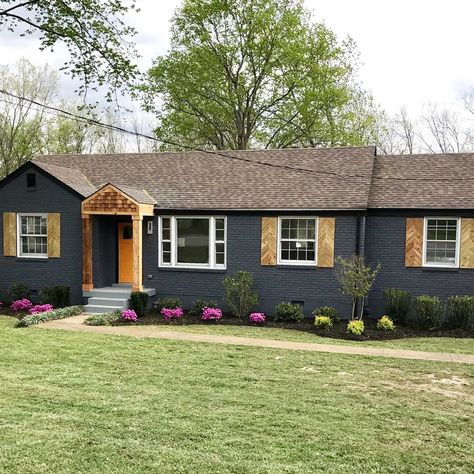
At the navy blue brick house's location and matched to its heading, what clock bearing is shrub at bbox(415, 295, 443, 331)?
The shrub is roughly at 10 o'clock from the navy blue brick house.

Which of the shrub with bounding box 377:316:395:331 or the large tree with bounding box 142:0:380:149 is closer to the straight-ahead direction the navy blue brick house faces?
the shrub

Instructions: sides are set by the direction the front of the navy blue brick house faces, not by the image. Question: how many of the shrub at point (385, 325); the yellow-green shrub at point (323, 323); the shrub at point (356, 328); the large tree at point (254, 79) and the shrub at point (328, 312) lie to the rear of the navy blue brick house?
1

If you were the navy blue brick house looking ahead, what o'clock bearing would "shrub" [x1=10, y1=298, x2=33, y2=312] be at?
The shrub is roughly at 3 o'clock from the navy blue brick house.

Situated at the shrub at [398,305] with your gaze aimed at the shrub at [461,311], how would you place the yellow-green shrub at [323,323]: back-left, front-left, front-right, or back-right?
back-right

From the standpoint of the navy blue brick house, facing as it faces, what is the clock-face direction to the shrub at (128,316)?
The shrub is roughly at 2 o'clock from the navy blue brick house.

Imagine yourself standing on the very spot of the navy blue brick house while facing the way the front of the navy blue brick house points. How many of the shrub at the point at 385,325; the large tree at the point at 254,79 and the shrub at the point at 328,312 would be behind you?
1

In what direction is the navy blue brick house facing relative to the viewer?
toward the camera

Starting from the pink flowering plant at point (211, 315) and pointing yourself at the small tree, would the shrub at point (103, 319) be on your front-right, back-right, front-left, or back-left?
back-right

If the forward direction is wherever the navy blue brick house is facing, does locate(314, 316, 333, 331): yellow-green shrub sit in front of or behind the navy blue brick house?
in front

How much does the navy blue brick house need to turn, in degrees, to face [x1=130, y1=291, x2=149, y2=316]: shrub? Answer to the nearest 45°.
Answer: approximately 90° to its right

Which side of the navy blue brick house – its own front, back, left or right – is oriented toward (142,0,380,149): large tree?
back

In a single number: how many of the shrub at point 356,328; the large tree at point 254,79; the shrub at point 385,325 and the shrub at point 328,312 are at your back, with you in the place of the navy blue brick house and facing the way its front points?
1

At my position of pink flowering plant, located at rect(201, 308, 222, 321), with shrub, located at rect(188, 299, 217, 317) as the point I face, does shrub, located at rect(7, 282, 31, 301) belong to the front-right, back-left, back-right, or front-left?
front-left

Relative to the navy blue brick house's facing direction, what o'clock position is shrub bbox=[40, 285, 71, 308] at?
The shrub is roughly at 3 o'clock from the navy blue brick house.
